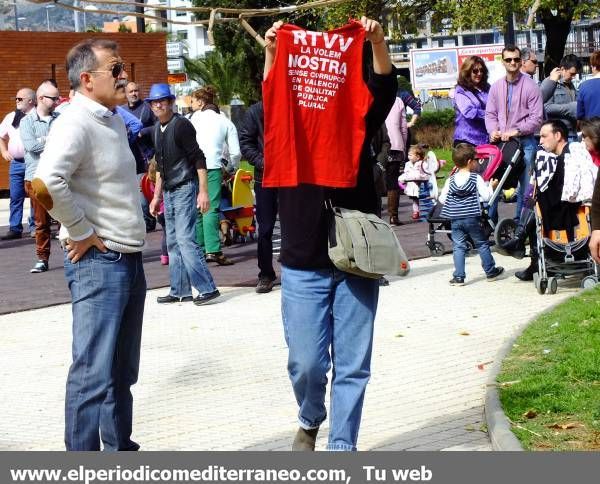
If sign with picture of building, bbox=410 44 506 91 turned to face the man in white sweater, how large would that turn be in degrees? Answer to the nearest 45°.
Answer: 0° — it already faces them

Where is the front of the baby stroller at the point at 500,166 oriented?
to the viewer's left

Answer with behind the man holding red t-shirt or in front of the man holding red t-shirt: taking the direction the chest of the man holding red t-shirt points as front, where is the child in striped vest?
behind

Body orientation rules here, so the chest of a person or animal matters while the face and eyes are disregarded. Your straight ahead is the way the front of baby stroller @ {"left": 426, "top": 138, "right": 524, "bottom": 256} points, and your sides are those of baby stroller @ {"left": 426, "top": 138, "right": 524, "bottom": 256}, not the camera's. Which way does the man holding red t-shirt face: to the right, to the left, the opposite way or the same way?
to the left

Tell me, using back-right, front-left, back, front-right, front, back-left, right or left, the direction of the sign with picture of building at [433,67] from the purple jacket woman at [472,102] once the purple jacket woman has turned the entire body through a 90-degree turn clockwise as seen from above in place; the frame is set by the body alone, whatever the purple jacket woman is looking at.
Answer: back-right

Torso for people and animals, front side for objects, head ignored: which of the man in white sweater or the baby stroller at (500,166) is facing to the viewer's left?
the baby stroller

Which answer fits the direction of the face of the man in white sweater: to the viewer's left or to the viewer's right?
to the viewer's right

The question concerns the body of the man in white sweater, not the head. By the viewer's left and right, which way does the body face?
facing to the right of the viewer

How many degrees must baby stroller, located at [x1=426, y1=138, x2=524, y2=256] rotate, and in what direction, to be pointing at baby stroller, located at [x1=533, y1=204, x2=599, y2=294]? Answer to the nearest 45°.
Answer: approximately 90° to its left
